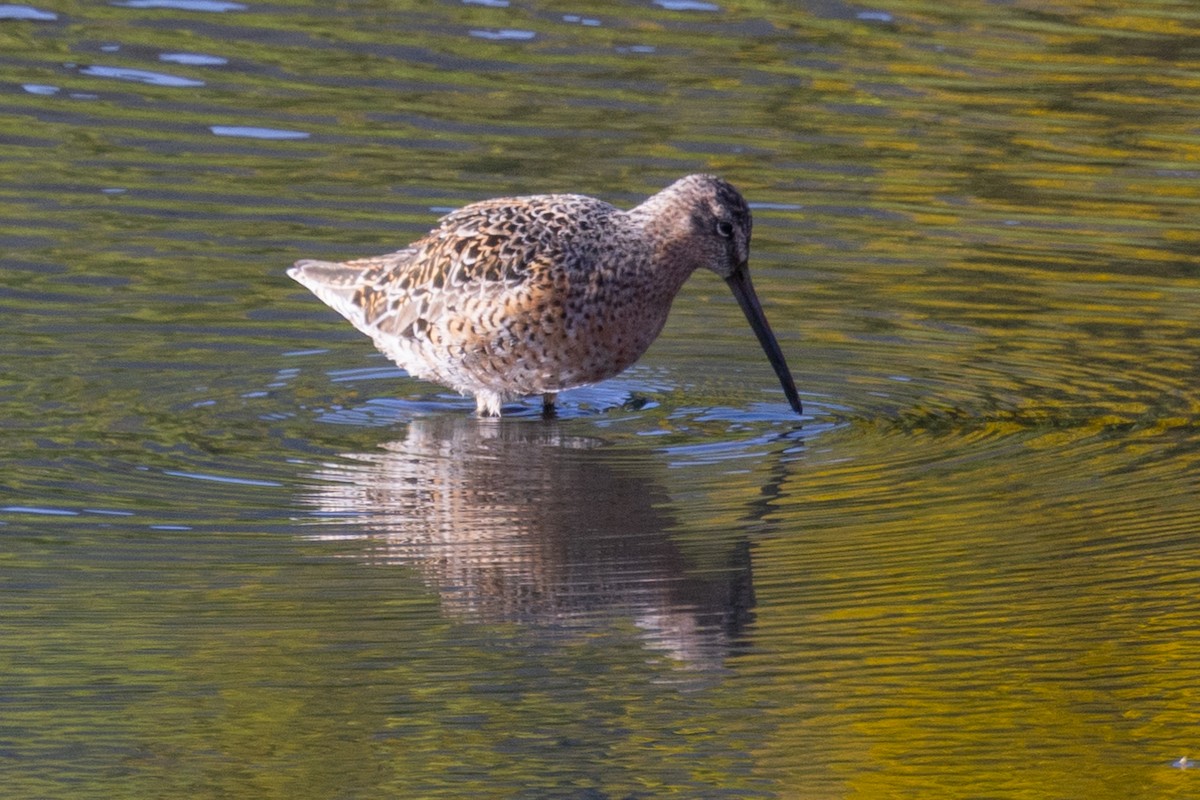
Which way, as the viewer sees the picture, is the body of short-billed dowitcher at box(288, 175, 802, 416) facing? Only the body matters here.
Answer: to the viewer's right
